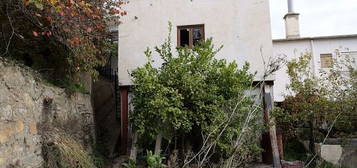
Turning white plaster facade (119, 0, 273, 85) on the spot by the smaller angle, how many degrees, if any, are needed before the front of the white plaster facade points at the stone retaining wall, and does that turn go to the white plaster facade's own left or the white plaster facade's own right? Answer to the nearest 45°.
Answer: approximately 45° to the white plaster facade's own right

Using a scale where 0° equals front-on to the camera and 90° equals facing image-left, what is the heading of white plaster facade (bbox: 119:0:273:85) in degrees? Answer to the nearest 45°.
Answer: approximately 0°

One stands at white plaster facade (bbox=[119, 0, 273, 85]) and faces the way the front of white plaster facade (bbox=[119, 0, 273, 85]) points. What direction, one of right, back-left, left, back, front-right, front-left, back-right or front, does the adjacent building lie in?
back-left
